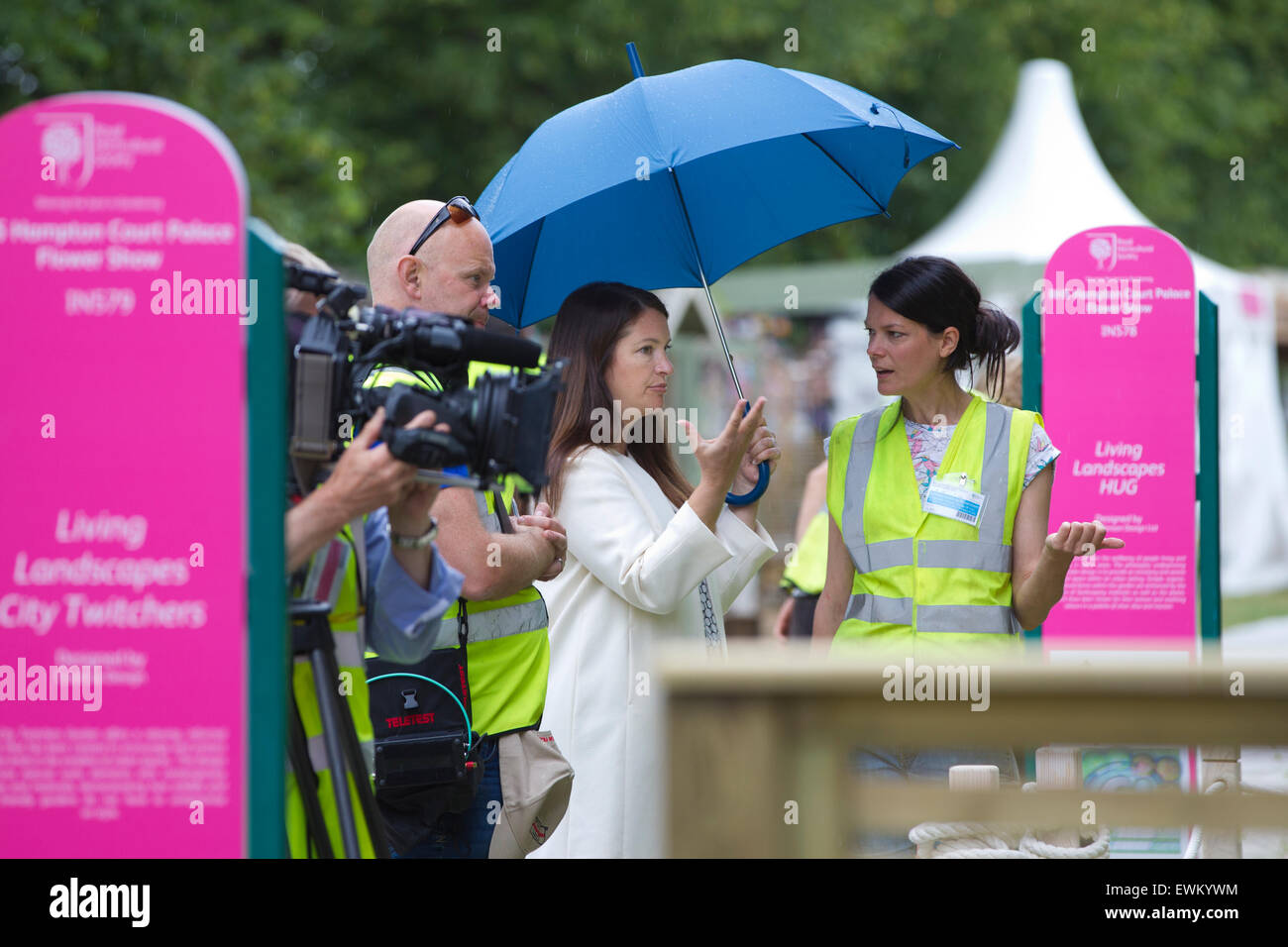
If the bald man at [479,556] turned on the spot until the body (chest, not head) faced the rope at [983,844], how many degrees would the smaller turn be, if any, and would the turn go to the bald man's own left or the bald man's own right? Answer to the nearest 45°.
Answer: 0° — they already face it

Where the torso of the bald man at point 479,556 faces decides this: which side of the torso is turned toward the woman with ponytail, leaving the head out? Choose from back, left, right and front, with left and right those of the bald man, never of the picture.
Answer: front

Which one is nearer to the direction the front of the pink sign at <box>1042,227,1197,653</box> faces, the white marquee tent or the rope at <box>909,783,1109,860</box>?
the rope

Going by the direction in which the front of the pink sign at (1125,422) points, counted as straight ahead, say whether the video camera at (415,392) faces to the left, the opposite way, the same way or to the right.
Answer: to the left

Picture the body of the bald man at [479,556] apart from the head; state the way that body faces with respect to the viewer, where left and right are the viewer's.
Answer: facing to the right of the viewer

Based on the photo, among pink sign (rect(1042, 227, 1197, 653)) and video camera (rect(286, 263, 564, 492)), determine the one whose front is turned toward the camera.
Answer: the pink sign

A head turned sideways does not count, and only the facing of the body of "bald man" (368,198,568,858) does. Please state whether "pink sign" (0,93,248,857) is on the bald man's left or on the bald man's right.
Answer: on the bald man's right

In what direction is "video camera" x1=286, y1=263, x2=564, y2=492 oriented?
to the viewer's right

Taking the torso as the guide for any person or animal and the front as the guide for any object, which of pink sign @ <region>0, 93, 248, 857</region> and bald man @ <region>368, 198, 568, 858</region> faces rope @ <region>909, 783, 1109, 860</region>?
the bald man

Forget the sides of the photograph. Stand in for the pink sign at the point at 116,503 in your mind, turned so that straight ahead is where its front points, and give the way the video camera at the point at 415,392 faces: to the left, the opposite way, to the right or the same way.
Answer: to the left

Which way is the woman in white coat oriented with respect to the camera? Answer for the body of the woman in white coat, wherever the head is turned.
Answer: to the viewer's right

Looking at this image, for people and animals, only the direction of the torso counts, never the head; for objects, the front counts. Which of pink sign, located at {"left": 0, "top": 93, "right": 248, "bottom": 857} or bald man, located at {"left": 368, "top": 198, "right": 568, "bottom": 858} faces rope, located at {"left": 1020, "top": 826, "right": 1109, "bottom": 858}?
the bald man

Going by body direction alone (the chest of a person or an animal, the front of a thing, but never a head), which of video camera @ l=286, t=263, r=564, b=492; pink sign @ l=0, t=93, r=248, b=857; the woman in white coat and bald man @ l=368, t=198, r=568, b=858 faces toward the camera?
the pink sign

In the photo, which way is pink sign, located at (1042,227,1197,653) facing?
toward the camera
